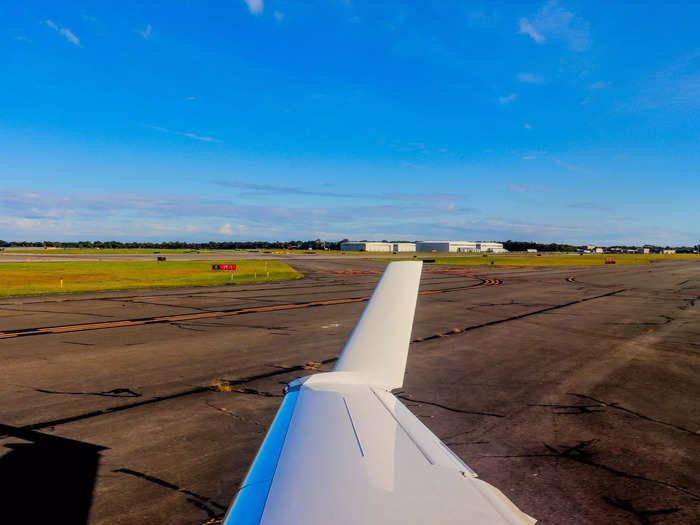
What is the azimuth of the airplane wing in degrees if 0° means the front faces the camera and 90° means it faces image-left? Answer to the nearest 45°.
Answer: approximately 90°
